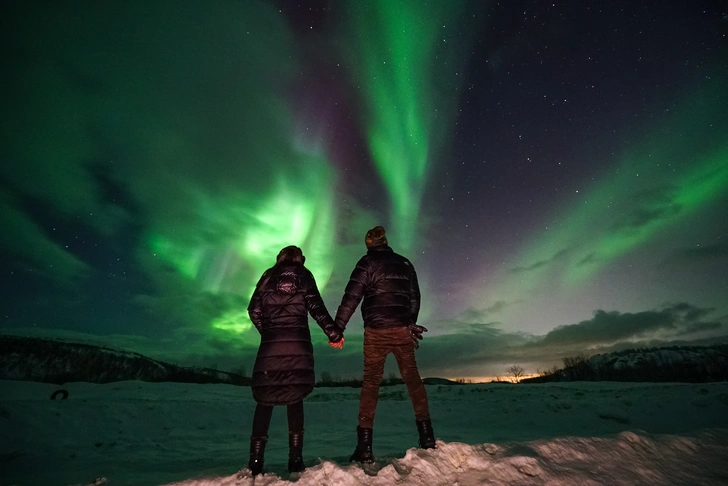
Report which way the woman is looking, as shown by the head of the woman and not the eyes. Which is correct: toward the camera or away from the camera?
away from the camera

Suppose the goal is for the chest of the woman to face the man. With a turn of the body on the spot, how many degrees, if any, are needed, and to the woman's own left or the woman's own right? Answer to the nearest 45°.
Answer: approximately 90° to the woman's own right

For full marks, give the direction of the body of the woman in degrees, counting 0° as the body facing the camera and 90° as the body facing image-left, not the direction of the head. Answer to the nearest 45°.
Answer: approximately 180°
